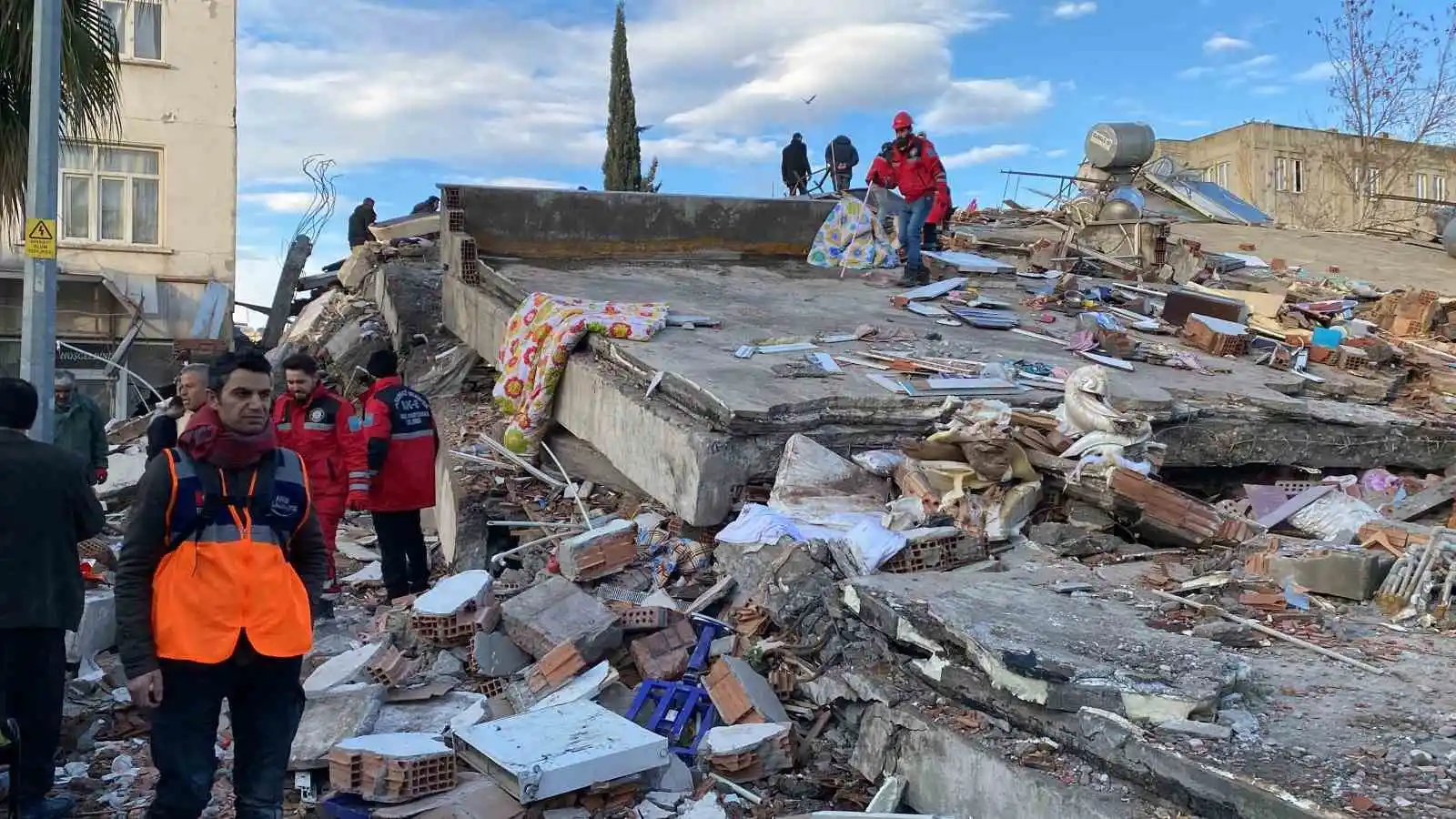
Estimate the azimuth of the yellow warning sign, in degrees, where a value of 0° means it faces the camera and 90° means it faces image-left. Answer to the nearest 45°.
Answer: approximately 0°

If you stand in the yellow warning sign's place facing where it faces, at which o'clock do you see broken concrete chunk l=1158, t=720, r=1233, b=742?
The broken concrete chunk is roughly at 11 o'clock from the yellow warning sign.

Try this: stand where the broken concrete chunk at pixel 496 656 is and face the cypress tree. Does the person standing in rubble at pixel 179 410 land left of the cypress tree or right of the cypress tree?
left

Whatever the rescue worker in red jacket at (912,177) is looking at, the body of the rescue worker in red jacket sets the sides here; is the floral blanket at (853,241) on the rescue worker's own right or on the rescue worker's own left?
on the rescue worker's own right

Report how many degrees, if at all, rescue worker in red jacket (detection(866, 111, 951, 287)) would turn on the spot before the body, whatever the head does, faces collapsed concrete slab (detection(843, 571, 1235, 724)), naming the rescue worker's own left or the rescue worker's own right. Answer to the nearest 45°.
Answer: approximately 45° to the rescue worker's own left

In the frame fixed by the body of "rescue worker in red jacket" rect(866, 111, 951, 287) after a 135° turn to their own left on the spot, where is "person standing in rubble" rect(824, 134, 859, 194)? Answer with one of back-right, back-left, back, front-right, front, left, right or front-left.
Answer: left

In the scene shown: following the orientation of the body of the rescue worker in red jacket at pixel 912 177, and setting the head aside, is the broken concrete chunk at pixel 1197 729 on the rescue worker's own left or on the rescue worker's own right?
on the rescue worker's own left

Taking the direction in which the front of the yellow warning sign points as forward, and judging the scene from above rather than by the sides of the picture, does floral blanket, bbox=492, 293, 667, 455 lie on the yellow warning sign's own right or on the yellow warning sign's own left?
on the yellow warning sign's own left

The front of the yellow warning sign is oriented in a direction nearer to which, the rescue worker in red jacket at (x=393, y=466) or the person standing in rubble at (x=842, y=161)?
the rescue worker in red jacket
